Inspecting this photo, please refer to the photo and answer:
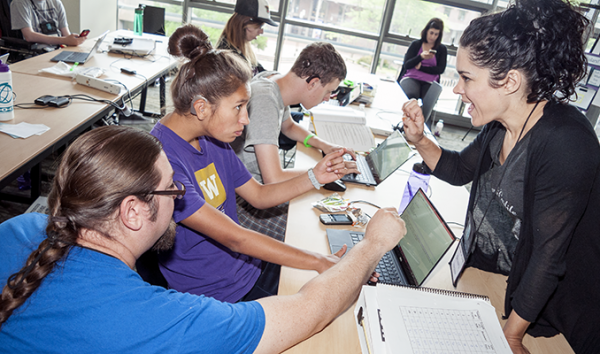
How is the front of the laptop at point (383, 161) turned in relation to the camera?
facing to the left of the viewer

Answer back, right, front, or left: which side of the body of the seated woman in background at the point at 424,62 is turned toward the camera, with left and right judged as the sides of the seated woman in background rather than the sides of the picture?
front

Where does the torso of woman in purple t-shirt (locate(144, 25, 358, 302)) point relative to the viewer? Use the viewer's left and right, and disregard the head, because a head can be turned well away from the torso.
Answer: facing the viewer and to the right of the viewer

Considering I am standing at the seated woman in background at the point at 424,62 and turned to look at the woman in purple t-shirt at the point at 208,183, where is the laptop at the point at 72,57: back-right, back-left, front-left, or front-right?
front-right

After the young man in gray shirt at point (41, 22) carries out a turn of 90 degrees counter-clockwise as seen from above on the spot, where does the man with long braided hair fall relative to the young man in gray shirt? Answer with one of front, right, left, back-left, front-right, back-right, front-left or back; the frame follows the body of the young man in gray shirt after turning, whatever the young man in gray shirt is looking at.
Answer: back-right

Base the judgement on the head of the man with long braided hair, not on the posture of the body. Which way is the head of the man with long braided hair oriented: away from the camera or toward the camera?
away from the camera

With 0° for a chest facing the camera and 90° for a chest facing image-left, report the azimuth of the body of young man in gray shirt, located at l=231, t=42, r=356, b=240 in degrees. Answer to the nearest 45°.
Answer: approximately 270°

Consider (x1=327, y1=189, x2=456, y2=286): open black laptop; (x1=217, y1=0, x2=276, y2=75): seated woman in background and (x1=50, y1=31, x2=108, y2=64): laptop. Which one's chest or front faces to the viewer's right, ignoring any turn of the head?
the seated woman in background

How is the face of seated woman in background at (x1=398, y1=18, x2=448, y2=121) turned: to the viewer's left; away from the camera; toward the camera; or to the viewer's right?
toward the camera

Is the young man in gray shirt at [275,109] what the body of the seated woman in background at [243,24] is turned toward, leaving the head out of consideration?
no

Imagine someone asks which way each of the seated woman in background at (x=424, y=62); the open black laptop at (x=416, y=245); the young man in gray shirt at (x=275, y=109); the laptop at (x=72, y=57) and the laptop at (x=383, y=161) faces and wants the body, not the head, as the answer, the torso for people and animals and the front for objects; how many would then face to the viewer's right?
1

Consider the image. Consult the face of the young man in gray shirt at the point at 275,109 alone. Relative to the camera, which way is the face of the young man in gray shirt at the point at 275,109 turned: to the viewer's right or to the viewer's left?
to the viewer's right

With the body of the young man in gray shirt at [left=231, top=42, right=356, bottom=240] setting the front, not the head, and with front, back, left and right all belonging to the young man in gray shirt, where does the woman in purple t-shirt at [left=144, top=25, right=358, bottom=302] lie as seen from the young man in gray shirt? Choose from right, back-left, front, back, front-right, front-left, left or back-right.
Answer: right

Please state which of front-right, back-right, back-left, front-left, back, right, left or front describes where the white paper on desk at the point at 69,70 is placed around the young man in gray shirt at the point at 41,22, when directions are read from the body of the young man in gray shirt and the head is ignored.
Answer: front-right

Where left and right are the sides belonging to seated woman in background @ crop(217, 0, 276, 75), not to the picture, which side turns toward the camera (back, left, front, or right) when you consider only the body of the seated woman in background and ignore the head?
right

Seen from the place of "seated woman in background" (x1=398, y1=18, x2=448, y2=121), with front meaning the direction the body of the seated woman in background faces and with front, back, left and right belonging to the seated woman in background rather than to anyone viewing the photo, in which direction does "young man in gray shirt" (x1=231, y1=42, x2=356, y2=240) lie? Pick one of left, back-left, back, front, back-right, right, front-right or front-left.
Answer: front

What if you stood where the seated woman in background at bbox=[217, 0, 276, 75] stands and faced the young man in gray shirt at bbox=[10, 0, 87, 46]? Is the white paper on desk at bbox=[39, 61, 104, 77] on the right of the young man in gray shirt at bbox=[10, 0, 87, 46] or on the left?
left

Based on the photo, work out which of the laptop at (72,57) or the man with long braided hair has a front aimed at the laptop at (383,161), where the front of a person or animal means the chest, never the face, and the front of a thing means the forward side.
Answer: the man with long braided hair

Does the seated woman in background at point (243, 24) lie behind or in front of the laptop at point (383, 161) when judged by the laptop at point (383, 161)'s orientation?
in front

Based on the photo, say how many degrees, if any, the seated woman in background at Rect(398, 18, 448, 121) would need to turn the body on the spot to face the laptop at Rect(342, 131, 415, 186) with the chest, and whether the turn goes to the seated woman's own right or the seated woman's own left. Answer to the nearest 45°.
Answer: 0° — they already face it
